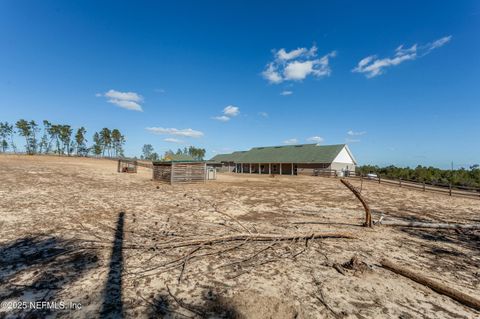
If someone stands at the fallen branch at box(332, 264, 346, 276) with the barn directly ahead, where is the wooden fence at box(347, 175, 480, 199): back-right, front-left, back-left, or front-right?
front-right

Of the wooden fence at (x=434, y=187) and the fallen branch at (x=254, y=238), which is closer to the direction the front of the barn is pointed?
the fallen branch

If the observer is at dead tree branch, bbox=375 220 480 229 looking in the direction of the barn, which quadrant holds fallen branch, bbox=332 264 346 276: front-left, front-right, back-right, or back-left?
back-left

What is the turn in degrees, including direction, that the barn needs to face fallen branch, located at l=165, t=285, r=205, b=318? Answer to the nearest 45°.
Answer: approximately 45° to its left

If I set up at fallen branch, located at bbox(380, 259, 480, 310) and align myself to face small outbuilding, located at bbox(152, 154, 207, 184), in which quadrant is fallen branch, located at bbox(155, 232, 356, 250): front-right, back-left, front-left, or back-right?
front-left

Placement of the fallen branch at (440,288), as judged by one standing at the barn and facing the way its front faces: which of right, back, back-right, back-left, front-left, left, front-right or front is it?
front-left

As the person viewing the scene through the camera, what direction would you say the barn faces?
facing the viewer and to the left of the viewer

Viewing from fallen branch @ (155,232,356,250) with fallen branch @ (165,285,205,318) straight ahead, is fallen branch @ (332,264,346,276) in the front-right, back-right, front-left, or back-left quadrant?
front-left

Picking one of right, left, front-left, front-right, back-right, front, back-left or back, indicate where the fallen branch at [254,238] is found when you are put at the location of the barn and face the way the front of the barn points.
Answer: front-left

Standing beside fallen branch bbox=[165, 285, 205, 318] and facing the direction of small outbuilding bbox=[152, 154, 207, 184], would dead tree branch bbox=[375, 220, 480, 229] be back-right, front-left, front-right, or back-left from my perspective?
front-right

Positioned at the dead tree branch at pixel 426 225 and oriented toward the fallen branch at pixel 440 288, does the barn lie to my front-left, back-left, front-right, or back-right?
back-right
